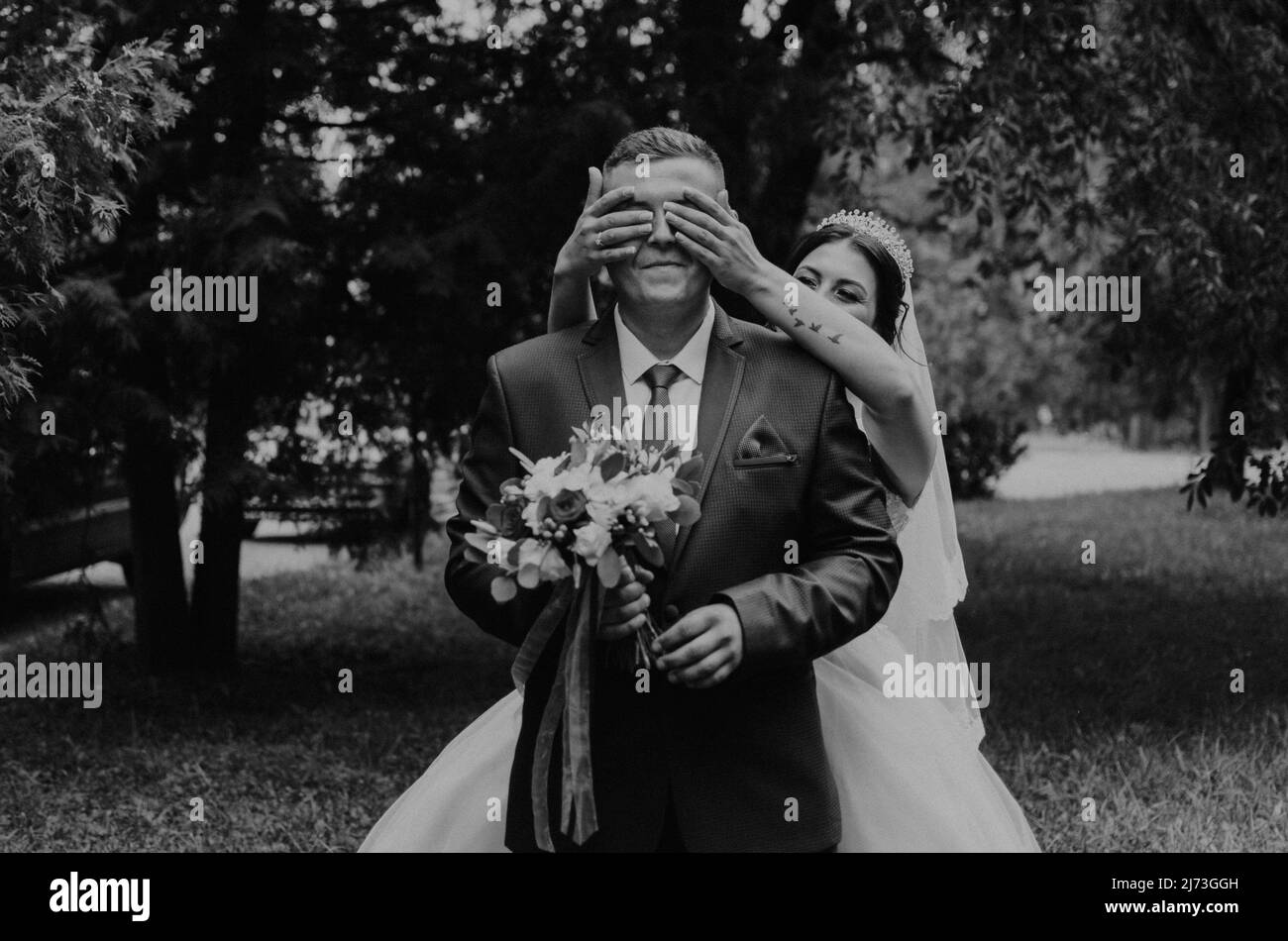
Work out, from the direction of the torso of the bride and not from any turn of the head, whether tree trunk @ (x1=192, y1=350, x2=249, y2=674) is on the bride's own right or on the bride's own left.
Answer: on the bride's own right

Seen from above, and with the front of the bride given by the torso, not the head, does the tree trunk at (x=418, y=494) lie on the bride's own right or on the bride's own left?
on the bride's own right

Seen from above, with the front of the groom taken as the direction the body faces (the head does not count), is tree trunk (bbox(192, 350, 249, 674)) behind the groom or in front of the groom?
behind

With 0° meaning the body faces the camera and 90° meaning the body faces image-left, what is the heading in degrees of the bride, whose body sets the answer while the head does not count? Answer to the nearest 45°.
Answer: approximately 45°

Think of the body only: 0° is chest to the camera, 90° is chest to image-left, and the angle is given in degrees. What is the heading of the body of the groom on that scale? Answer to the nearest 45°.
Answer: approximately 0°
